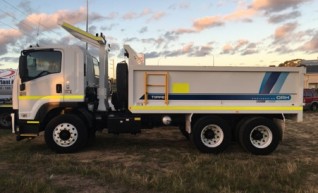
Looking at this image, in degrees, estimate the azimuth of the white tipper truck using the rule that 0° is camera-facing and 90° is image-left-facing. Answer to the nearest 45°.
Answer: approximately 90°
